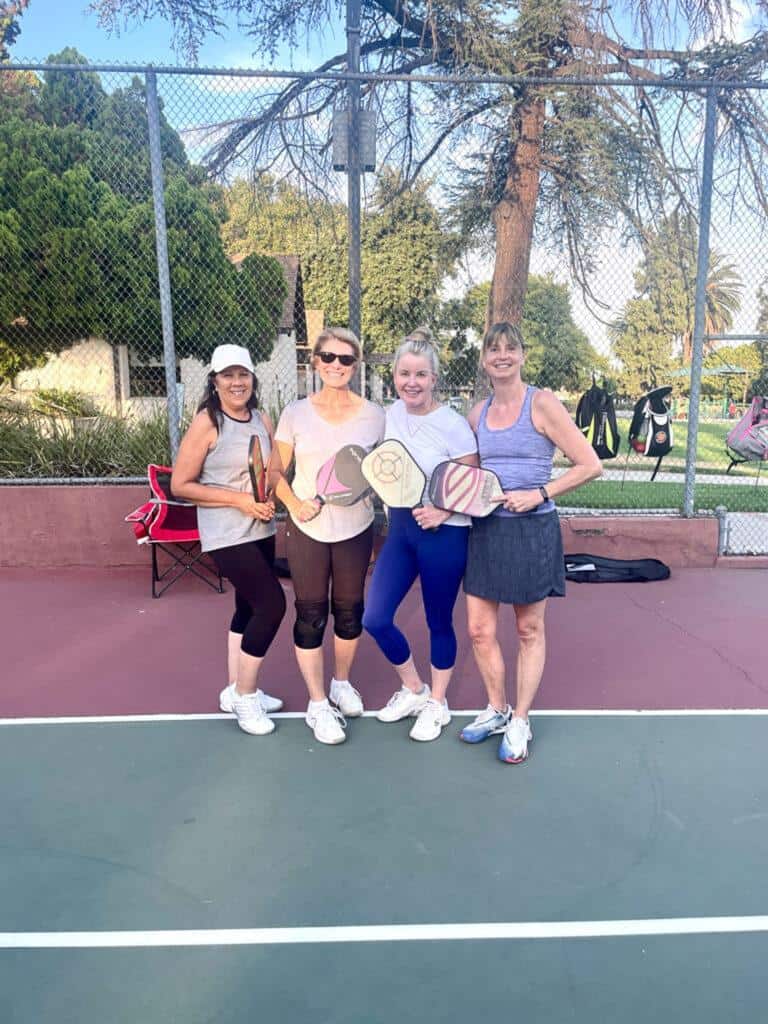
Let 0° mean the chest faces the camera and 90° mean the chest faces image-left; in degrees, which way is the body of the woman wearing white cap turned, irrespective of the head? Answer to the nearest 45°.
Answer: approximately 315°

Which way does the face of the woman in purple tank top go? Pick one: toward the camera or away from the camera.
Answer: toward the camera

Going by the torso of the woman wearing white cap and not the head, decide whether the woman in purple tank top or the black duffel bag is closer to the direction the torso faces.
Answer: the woman in purple tank top

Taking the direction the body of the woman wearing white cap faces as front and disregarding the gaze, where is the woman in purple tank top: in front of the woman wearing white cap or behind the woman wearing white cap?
in front

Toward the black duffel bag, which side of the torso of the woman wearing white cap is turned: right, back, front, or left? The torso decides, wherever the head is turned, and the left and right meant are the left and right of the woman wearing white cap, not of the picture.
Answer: left

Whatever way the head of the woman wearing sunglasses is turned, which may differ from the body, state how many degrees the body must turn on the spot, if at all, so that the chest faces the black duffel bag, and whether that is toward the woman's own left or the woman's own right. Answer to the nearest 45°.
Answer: approximately 135° to the woman's own left

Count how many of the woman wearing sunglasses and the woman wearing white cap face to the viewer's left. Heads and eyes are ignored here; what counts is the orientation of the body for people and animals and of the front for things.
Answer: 0

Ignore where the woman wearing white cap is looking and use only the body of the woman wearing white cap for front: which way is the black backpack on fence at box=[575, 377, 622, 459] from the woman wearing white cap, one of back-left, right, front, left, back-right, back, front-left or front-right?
left

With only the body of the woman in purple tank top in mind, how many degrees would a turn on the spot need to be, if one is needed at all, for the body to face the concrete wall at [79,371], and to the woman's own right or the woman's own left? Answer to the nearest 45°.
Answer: approximately 90° to the woman's own right

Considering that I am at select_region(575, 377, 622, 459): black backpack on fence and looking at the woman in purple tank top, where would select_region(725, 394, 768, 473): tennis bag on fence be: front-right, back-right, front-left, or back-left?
back-left

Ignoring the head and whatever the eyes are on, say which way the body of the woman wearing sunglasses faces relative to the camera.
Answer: toward the camera

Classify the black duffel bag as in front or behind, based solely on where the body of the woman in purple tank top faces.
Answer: behind

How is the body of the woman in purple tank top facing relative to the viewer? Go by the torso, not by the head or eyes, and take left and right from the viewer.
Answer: facing the viewer and to the left of the viewer

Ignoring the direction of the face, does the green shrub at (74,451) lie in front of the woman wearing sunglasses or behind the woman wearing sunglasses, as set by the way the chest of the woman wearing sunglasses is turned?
behind

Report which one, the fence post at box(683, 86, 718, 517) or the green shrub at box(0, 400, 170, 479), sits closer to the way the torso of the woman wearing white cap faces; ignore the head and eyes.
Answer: the fence post

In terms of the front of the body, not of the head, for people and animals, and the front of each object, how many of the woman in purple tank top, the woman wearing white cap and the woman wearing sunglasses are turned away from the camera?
0
